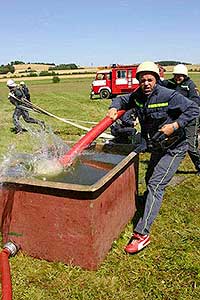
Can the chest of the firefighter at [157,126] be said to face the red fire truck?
no

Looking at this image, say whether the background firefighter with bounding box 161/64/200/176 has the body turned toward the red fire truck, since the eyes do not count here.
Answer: no

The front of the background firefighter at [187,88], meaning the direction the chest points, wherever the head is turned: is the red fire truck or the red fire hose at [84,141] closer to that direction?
the red fire hose

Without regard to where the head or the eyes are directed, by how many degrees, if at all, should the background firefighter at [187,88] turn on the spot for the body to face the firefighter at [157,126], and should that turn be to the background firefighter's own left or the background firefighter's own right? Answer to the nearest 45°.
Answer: approximately 45° to the background firefighter's own left

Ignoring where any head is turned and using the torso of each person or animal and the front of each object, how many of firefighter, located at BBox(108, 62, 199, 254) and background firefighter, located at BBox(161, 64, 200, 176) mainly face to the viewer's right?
0

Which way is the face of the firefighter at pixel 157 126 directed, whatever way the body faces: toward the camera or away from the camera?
toward the camera

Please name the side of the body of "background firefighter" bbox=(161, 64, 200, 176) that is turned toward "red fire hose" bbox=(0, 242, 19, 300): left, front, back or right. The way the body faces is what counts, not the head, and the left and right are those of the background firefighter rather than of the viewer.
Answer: front

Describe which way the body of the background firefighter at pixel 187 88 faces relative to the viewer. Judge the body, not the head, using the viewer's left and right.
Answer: facing the viewer and to the left of the viewer

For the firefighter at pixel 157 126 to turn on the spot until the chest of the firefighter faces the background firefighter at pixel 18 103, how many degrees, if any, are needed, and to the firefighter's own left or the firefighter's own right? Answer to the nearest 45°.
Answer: approximately 90° to the firefighter's own right

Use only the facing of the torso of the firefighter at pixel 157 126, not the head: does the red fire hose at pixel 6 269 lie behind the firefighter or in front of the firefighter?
in front

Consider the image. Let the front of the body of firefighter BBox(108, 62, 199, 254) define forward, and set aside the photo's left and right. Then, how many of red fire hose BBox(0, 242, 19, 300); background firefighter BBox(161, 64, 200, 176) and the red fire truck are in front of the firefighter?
1

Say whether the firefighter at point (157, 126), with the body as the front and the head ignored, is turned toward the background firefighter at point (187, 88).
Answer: no

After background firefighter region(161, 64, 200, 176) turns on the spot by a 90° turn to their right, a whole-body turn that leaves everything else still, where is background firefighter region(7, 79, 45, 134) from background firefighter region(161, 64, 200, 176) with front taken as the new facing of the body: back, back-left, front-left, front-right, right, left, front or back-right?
front

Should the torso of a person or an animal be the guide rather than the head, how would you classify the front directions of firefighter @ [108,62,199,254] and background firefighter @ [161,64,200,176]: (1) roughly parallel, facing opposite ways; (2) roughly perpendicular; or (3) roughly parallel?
roughly parallel
